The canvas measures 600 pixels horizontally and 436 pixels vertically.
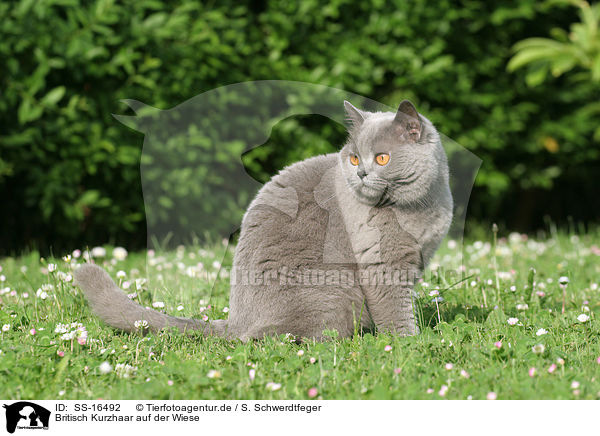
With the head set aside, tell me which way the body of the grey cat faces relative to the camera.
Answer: to the viewer's right
